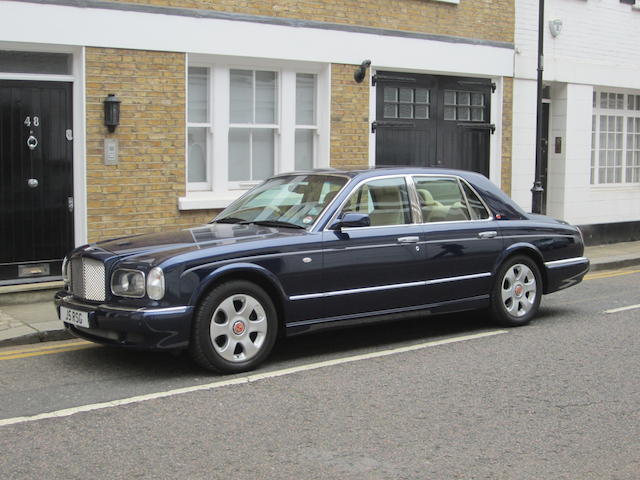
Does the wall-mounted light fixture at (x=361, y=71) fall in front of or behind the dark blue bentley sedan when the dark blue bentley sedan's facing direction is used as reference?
behind

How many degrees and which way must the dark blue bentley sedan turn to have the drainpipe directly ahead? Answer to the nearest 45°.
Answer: approximately 180°

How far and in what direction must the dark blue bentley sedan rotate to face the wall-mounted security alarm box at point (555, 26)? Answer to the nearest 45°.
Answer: approximately 180°

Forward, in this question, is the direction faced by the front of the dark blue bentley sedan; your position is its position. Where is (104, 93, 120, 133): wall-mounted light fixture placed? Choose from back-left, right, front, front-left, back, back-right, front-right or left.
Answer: right

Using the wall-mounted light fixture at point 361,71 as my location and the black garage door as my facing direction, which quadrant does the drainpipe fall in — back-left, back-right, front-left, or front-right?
front-right

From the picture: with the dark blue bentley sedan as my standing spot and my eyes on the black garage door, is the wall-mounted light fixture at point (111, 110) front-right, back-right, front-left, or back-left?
front-left

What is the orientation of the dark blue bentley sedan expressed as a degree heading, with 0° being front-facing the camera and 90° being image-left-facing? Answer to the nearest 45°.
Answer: approximately 45°

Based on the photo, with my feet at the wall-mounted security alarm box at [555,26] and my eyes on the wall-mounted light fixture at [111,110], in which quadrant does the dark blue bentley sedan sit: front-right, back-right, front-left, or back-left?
front-left

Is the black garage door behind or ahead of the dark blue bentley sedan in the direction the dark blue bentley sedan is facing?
behind
